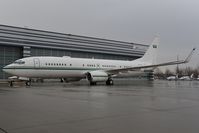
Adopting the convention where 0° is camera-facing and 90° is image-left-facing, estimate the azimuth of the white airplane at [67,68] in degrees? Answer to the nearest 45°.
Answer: approximately 45°
